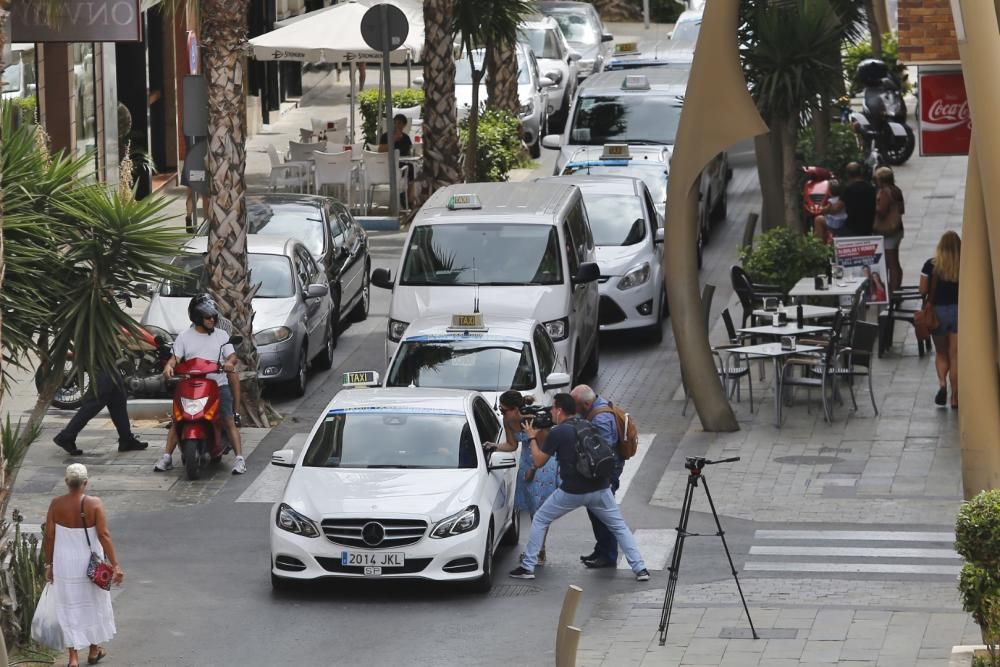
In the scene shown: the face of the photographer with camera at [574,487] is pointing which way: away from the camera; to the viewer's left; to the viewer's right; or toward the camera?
to the viewer's left

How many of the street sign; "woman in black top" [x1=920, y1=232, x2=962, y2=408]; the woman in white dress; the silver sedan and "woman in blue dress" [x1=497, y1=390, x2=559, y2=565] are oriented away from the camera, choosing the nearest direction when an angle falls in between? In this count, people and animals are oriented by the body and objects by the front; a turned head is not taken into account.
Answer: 3

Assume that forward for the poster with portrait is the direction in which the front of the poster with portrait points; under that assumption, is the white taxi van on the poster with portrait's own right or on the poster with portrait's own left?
on the poster with portrait's own right

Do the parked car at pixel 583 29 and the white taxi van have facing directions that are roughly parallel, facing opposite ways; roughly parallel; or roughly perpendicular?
roughly parallel

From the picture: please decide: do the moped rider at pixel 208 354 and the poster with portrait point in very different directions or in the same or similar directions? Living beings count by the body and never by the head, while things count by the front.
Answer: same or similar directions

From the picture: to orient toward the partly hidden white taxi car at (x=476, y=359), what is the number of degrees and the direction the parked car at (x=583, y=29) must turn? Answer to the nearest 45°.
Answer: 0° — it already faces it

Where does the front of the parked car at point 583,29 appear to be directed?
toward the camera

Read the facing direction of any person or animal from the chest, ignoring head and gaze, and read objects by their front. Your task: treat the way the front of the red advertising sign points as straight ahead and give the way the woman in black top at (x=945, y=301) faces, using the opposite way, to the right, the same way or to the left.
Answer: the opposite way

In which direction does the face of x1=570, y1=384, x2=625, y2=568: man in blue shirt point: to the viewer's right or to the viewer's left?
to the viewer's left

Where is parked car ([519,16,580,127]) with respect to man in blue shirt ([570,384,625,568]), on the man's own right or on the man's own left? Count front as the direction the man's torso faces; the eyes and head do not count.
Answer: on the man's own right

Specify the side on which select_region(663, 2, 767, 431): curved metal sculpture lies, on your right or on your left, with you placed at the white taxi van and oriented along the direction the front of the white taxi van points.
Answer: on your left

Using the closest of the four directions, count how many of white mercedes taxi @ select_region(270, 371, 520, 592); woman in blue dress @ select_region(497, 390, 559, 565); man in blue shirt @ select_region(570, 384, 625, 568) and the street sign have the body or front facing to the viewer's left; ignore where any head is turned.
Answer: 2

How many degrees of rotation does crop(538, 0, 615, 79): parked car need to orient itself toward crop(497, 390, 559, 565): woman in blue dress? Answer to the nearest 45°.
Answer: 0° — it already faces them

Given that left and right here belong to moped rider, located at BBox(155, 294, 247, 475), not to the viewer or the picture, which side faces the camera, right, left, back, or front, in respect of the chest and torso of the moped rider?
front

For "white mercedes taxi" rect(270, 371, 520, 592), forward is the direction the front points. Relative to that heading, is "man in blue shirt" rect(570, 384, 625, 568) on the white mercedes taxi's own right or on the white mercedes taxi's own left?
on the white mercedes taxi's own left
